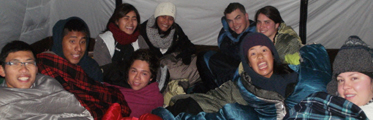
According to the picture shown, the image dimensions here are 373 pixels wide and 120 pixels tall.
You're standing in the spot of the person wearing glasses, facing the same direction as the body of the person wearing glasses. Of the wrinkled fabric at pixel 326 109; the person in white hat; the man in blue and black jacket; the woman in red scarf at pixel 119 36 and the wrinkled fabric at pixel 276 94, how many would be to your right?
0

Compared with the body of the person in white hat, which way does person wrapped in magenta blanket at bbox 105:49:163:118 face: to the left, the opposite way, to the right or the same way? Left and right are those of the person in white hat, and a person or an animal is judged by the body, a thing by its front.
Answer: the same way

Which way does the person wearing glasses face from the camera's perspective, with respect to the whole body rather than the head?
toward the camera

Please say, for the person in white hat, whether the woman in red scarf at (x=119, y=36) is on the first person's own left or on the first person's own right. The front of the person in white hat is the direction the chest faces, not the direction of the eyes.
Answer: on the first person's own right

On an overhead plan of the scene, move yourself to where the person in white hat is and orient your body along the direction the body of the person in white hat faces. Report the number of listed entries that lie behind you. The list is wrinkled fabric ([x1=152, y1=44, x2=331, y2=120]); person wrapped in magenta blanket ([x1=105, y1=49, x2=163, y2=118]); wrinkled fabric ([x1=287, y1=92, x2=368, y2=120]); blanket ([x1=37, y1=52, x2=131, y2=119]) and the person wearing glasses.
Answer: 0

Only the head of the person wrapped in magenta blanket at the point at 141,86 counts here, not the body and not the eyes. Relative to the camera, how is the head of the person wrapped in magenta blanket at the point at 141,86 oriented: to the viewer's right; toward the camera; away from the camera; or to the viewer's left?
toward the camera

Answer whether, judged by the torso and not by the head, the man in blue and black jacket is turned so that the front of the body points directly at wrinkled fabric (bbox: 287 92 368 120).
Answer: no

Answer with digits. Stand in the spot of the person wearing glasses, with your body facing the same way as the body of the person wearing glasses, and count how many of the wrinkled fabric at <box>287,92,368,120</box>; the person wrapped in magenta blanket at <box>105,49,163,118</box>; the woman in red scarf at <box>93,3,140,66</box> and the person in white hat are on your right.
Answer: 0

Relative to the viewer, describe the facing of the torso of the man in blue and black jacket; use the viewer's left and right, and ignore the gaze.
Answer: facing the viewer and to the left of the viewer

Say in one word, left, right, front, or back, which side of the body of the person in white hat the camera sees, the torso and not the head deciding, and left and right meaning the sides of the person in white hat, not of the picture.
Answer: front

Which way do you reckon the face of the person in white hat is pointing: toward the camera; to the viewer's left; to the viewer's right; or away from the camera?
toward the camera

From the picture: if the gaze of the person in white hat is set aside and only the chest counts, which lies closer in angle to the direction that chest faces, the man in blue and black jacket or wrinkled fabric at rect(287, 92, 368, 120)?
the wrinkled fabric

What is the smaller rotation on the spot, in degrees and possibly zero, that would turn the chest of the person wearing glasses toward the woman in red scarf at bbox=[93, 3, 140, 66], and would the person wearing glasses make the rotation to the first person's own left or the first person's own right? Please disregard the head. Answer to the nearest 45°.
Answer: approximately 135° to the first person's own left

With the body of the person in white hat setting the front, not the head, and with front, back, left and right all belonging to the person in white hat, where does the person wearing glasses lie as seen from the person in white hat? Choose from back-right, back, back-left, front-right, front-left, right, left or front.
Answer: front-right

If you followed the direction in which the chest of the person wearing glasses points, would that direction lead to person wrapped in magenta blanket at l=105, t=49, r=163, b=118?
no

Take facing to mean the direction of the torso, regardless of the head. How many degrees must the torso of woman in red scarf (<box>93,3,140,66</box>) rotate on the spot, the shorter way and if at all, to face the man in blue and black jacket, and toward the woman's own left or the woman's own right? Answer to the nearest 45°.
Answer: approximately 45° to the woman's own left

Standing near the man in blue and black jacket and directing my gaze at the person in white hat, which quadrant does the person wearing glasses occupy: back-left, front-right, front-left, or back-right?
front-left
